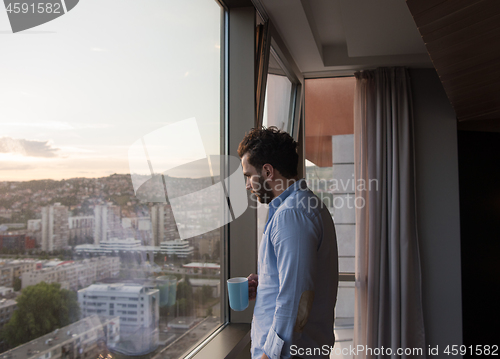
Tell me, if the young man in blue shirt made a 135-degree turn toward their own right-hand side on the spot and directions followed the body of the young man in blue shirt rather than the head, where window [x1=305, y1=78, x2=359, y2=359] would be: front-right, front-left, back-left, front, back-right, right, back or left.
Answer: front-left

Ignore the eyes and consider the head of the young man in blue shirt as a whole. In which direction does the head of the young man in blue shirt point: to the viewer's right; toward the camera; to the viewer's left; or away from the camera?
to the viewer's left

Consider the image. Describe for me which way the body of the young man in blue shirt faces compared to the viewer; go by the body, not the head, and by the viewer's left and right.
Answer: facing to the left of the viewer
